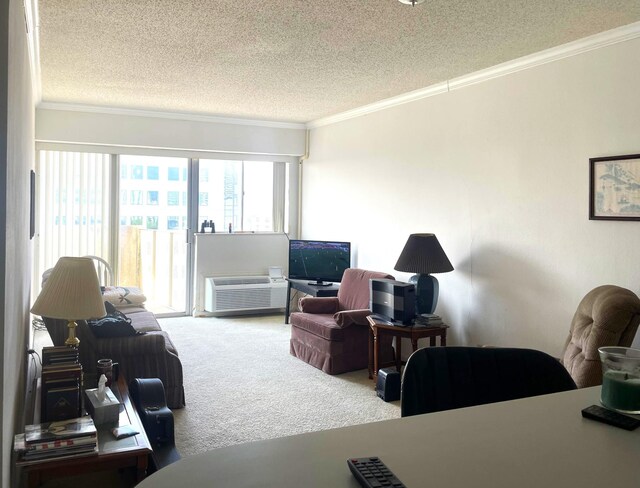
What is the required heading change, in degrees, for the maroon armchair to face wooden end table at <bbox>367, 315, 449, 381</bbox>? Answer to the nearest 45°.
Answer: approximately 90° to its left

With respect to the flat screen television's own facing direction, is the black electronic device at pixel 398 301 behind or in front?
in front

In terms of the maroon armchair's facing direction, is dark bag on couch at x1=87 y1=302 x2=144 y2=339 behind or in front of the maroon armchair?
in front

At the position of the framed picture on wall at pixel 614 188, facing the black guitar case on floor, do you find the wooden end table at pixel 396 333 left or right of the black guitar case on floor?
right

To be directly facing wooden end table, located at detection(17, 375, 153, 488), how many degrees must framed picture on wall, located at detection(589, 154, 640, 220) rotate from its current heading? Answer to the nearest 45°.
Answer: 0° — it already faces it

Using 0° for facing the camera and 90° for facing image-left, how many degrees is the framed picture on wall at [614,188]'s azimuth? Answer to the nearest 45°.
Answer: approximately 45°

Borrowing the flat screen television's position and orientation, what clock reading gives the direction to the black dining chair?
The black dining chair is roughly at 12 o'clock from the flat screen television.

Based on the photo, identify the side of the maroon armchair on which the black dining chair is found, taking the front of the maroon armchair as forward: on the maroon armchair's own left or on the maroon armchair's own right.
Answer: on the maroon armchair's own left

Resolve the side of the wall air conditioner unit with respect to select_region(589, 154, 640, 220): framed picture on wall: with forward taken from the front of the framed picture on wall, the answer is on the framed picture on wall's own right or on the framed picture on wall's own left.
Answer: on the framed picture on wall's own right

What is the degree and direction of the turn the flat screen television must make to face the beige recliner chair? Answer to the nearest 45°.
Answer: approximately 45° to its left

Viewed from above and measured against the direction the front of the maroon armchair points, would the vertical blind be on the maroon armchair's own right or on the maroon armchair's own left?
on the maroon armchair's own right

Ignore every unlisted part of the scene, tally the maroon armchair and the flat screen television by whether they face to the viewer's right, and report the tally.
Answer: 0

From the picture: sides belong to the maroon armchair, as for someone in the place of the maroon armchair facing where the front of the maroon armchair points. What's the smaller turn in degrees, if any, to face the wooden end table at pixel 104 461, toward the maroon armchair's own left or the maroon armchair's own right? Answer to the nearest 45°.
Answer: approximately 45° to the maroon armchair's own left

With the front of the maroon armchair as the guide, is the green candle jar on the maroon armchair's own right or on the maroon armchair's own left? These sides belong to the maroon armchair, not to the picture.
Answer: on the maroon armchair's own left

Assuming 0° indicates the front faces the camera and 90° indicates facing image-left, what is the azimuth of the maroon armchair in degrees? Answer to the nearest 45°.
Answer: approximately 45°
